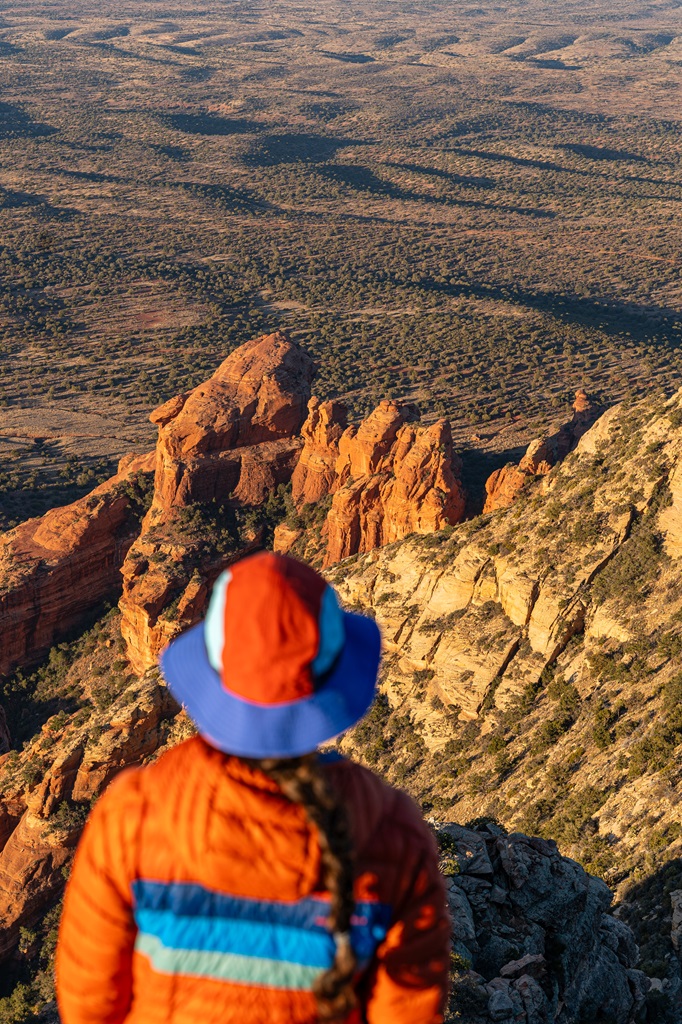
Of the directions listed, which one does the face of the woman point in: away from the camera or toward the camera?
away from the camera

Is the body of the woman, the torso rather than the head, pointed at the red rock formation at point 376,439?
yes

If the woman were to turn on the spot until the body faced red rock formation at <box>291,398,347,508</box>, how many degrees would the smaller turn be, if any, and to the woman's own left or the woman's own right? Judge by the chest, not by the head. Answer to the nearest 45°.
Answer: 0° — they already face it

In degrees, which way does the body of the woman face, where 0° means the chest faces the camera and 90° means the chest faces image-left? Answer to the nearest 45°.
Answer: approximately 180°
